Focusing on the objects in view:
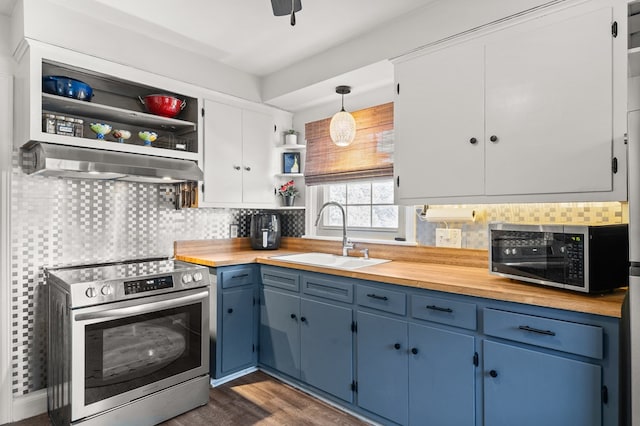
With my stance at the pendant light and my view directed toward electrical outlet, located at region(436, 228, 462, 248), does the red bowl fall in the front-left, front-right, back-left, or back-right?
back-right

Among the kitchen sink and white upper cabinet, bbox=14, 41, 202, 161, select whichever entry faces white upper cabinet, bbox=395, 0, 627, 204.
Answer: white upper cabinet, bbox=14, 41, 202, 161

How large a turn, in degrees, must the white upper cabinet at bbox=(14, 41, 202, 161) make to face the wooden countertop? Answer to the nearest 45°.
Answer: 0° — it already faces it

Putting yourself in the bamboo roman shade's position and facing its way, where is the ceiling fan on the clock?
The ceiling fan is roughly at 11 o'clock from the bamboo roman shade.

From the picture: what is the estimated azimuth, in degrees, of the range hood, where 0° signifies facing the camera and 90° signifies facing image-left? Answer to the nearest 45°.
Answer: approximately 315°

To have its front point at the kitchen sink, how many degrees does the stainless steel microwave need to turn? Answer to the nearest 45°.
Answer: approximately 45° to its right
